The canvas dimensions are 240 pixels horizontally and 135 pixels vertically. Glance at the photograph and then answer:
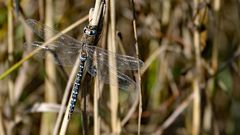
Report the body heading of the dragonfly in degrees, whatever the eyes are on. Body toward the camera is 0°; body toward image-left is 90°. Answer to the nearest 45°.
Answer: approximately 180°

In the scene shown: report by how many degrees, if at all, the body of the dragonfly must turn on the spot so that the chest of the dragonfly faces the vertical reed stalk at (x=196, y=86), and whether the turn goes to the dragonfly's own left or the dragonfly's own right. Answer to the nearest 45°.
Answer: approximately 45° to the dragonfly's own right
